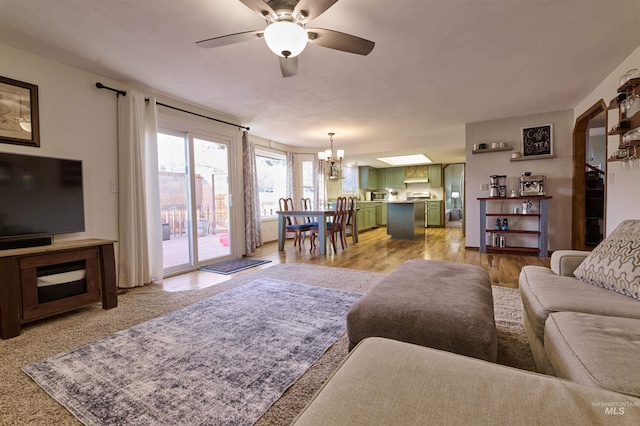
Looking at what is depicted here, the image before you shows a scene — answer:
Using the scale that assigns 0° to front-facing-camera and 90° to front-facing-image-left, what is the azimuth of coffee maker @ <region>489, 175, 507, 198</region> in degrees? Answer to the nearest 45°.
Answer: approximately 0°

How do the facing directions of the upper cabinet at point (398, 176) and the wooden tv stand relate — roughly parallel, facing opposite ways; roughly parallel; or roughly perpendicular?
roughly perpendicular

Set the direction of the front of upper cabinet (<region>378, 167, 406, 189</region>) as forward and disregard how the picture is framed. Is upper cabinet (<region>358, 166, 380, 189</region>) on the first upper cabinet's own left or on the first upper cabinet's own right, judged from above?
on the first upper cabinet's own right

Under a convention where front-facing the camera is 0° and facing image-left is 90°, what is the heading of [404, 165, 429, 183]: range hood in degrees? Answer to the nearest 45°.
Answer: approximately 0°

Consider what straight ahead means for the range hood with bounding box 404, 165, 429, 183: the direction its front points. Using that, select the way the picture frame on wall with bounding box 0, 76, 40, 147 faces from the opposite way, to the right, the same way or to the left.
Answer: to the left

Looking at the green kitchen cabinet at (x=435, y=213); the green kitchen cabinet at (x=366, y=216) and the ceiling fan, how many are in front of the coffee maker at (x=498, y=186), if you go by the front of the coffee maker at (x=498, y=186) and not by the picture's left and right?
1

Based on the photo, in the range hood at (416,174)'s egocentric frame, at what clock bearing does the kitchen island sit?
The kitchen island is roughly at 12 o'clock from the range hood.

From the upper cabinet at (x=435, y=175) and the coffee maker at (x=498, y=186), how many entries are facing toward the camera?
2
